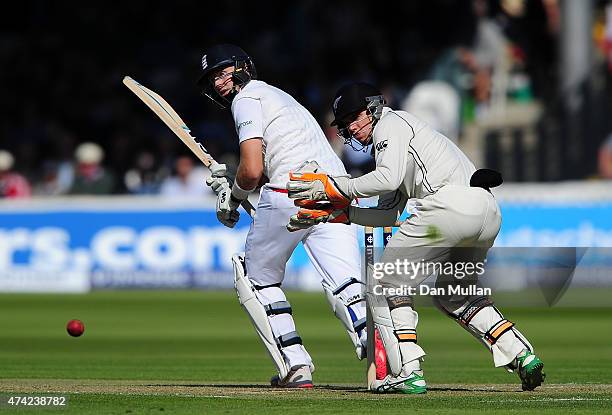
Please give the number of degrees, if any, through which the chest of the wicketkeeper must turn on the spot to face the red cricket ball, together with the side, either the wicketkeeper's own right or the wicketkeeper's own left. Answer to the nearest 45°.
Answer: approximately 45° to the wicketkeeper's own right

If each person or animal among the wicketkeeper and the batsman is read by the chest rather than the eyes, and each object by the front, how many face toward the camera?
0

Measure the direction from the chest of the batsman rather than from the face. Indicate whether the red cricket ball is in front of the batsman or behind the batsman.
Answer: in front

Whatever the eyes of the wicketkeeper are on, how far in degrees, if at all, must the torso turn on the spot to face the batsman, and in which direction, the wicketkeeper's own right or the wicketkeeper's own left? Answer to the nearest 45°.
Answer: approximately 45° to the wicketkeeper's own right

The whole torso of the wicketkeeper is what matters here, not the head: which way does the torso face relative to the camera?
to the viewer's left
